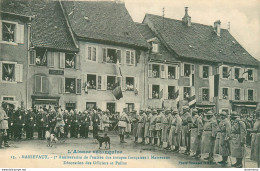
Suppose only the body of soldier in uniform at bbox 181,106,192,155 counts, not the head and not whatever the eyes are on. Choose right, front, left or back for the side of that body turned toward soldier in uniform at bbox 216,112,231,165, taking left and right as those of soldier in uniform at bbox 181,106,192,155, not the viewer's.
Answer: left

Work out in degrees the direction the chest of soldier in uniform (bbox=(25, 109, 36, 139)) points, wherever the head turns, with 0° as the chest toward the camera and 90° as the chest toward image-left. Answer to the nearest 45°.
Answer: approximately 0°

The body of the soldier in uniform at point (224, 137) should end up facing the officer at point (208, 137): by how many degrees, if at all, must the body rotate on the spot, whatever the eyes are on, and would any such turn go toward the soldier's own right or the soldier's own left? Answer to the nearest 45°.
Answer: approximately 90° to the soldier's own right

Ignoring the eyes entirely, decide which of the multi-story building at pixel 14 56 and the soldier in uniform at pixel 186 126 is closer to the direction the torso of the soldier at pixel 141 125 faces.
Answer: the multi-story building

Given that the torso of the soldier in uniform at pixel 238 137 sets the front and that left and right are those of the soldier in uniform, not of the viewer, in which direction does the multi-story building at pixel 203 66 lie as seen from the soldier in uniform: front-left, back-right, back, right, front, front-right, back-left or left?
back-right

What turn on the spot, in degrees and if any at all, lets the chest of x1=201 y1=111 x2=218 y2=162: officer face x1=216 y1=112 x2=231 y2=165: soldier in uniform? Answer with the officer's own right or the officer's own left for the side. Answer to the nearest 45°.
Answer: approximately 90° to the officer's own left

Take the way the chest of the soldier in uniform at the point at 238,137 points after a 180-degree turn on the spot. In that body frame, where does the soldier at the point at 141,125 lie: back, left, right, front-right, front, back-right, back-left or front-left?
left
